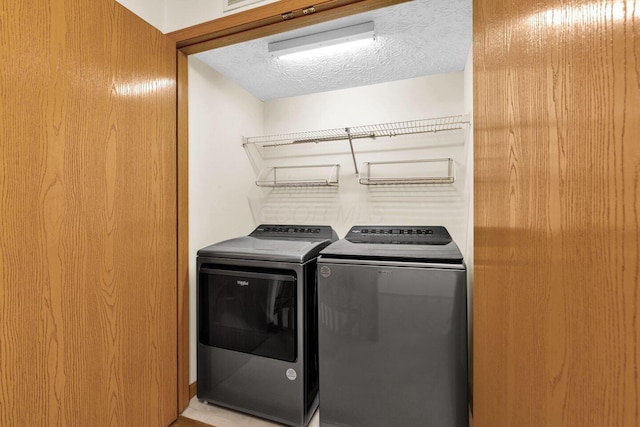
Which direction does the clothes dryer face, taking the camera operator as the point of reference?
facing the viewer and to the left of the viewer

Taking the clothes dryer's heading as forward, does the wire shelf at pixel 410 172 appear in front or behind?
behind

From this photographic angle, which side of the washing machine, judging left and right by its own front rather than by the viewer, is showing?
front

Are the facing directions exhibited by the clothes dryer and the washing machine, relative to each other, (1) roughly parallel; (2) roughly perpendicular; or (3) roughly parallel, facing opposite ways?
roughly parallel

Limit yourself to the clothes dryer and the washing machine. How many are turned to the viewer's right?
0

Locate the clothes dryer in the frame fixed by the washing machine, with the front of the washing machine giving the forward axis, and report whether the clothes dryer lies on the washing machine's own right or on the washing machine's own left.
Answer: on the washing machine's own right

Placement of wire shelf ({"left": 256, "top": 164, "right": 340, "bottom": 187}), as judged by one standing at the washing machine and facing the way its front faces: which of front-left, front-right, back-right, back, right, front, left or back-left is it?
back-right

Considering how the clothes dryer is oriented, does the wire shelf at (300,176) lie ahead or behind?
behind

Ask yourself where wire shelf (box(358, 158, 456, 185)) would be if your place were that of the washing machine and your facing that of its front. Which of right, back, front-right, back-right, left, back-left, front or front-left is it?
back
